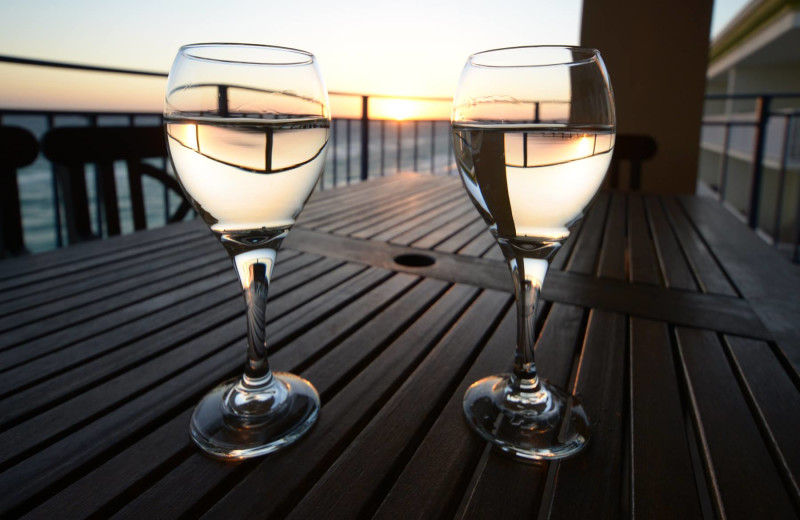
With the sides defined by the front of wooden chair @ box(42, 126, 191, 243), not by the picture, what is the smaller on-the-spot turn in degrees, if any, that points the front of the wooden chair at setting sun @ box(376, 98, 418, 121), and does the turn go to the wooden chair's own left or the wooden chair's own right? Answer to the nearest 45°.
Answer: approximately 90° to the wooden chair's own left

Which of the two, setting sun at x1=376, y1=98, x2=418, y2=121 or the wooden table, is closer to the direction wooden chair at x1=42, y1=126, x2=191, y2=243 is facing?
the wooden table

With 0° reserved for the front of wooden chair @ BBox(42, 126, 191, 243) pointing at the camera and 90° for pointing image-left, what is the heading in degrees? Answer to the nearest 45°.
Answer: approximately 315°

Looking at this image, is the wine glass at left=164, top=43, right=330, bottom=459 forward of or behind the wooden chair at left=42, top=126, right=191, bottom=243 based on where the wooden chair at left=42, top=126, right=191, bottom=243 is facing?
forward

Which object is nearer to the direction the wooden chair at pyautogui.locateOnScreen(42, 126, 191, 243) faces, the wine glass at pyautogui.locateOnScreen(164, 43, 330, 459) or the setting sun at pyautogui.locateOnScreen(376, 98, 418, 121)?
the wine glass
